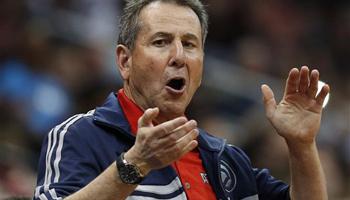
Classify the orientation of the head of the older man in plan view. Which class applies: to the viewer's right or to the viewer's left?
to the viewer's right

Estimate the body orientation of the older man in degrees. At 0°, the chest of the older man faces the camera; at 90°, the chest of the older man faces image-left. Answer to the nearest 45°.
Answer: approximately 315°
